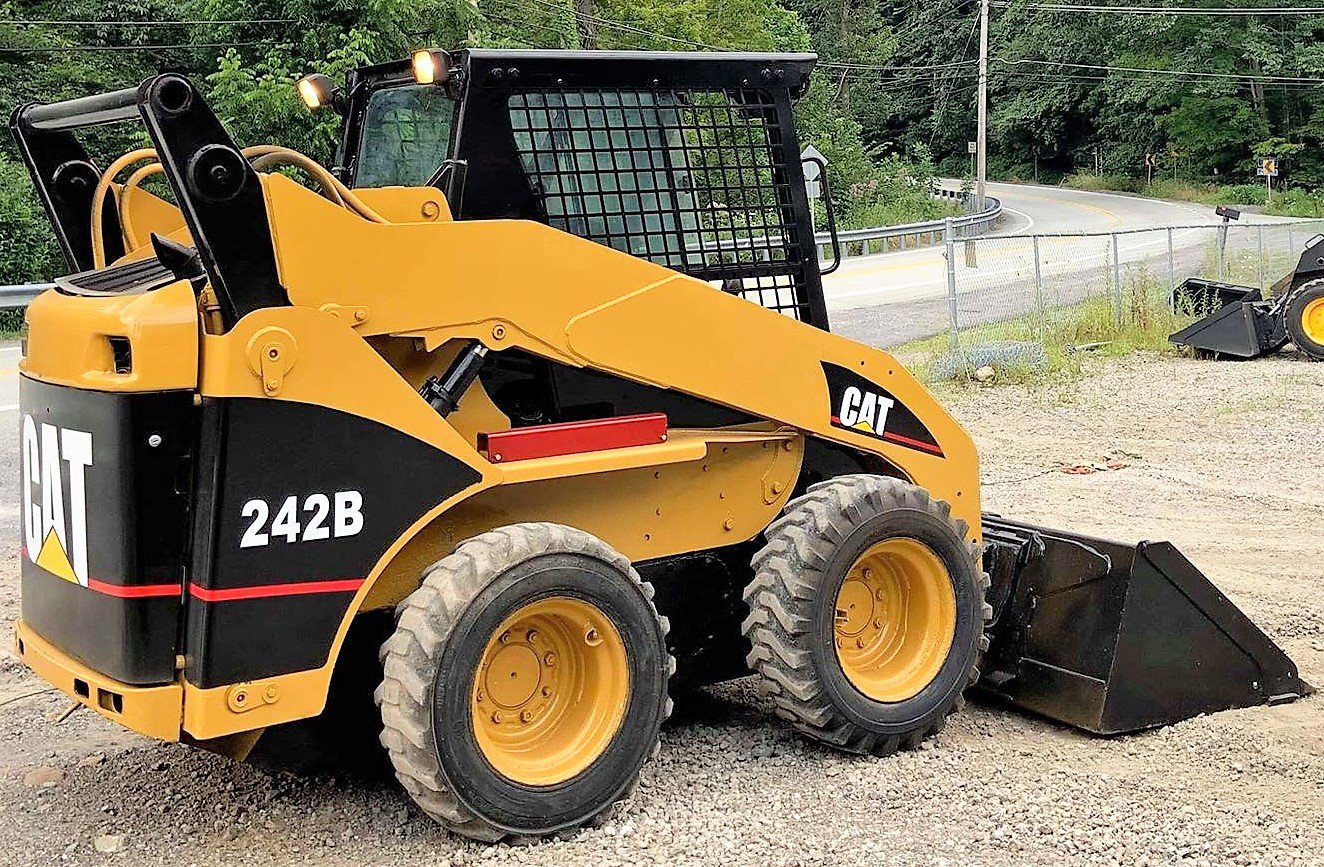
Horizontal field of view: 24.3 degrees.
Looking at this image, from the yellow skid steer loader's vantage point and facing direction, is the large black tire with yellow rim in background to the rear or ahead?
ahead

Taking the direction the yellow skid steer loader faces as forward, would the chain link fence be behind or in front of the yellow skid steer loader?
in front

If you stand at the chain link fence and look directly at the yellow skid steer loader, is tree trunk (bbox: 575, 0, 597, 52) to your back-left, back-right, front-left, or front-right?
back-right

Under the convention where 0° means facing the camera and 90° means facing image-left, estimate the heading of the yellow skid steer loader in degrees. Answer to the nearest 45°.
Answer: approximately 225°

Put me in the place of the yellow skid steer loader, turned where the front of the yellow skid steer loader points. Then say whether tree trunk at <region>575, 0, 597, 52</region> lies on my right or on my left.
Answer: on my left
